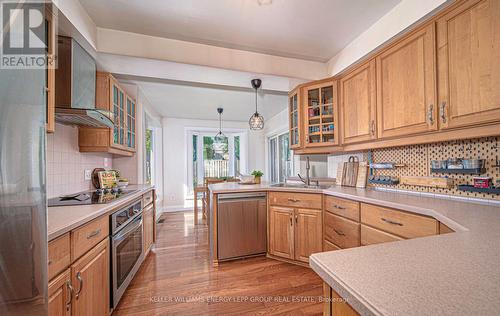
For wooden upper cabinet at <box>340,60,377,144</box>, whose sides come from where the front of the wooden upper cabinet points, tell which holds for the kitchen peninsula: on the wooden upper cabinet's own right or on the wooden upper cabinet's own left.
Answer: on the wooden upper cabinet's own left

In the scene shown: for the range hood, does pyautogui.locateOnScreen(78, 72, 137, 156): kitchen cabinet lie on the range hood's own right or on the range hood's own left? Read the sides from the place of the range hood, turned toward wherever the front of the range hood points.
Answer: on the range hood's own left

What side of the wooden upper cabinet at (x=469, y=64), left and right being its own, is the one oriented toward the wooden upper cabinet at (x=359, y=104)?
right

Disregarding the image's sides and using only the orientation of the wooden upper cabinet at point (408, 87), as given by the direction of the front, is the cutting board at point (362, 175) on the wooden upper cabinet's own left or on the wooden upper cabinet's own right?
on the wooden upper cabinet's own right

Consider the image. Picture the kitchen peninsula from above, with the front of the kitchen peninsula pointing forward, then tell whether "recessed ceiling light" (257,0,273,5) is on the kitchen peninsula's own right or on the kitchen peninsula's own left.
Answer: on the kitchen peninsula's own right

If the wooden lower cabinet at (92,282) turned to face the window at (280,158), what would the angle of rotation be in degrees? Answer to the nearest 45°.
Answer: approximately 90° to its left

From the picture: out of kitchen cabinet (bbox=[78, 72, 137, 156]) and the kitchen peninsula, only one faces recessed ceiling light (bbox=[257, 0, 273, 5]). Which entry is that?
the kitchen cabinet

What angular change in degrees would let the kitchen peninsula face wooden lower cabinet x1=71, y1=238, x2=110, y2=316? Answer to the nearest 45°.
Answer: approximately 45° to its right

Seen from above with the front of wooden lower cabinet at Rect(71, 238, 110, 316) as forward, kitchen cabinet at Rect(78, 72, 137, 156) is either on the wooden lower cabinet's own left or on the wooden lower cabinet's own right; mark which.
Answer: on the wooden lower cabinet's own left

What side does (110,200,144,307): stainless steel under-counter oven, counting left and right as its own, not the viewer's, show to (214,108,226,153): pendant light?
left

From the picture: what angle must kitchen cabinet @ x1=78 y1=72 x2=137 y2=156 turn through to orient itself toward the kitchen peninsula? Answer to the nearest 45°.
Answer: approximately 45° to its right
